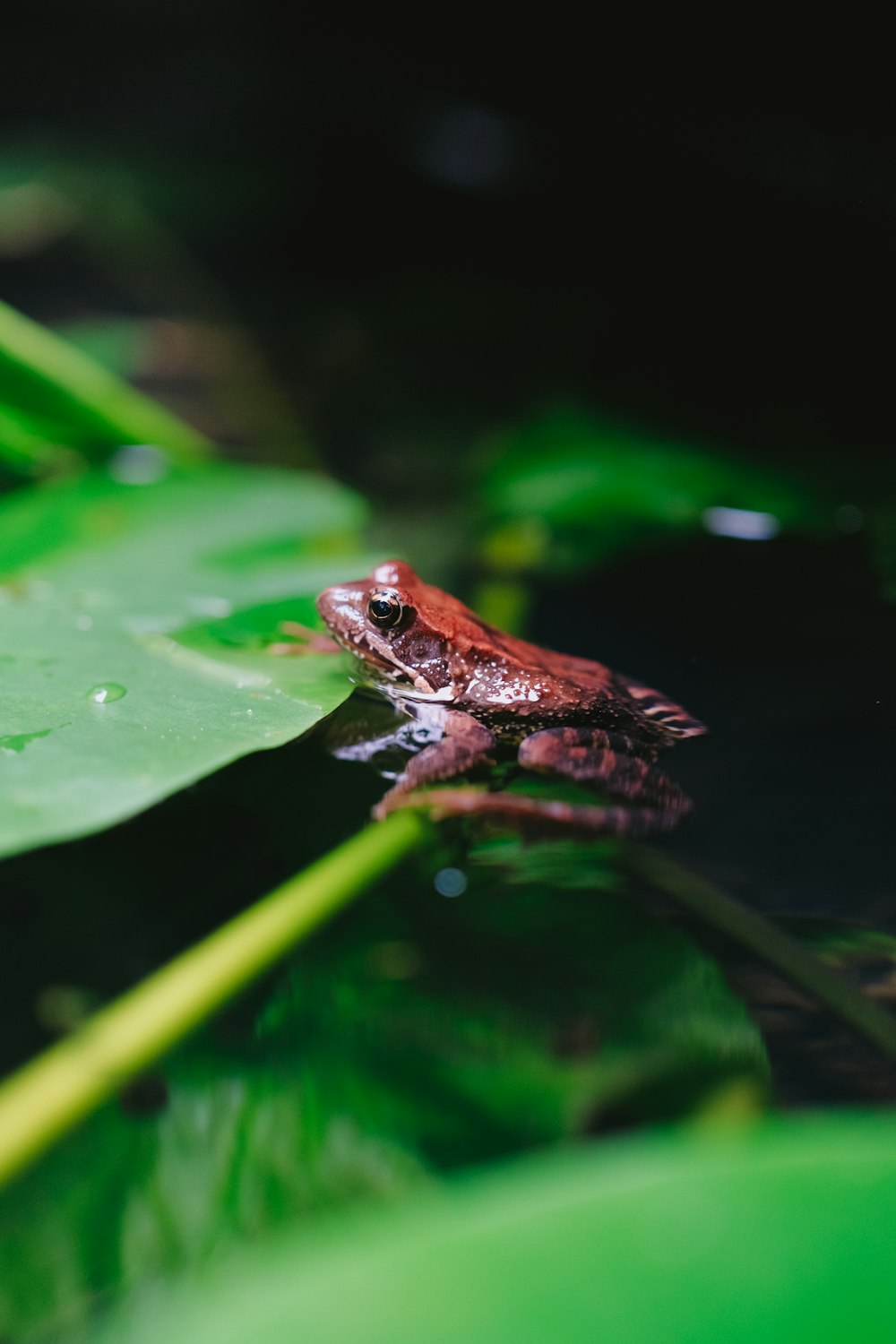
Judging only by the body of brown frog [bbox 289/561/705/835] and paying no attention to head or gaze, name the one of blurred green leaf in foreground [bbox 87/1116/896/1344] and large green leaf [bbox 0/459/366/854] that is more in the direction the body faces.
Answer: the large green leaf

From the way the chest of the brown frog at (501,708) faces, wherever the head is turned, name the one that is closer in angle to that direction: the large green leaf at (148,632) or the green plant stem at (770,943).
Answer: the large green leaf

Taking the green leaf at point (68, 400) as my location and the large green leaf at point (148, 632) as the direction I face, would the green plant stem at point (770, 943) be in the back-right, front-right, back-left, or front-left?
front-left

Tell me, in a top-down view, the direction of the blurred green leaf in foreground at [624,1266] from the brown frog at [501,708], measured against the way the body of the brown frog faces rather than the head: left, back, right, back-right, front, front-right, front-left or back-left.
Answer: left

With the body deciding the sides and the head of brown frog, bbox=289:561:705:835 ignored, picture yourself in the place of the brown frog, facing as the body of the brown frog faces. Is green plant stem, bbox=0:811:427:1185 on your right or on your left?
on your left

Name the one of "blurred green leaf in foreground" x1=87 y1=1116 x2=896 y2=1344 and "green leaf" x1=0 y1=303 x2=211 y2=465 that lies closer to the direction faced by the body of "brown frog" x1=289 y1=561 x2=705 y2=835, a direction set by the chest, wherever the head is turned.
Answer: the green leaf

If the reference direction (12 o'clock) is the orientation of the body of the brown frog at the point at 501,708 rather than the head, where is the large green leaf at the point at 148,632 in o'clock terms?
The large green leaf is roughly at 11 o'clock from the brown frog.

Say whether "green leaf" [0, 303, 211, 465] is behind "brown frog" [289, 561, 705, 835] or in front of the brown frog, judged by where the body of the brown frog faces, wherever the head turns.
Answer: in front

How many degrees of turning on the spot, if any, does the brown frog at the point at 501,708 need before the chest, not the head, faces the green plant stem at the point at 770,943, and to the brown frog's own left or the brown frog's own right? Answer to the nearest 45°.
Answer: approximately 135° to the brown frog's own left

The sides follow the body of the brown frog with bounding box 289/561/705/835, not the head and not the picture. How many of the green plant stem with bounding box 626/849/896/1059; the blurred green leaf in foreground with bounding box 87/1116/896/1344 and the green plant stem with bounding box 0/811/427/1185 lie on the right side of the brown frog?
0

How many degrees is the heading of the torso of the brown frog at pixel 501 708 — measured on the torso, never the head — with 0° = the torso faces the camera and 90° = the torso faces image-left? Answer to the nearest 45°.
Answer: approximately 90°

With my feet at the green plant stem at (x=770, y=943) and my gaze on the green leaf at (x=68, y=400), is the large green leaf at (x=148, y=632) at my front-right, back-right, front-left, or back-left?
front-left

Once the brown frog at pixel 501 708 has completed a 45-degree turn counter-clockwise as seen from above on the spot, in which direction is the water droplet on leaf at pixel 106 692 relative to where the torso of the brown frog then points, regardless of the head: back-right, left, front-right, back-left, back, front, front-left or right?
front

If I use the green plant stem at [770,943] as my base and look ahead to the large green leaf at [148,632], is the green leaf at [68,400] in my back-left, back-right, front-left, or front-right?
front-right

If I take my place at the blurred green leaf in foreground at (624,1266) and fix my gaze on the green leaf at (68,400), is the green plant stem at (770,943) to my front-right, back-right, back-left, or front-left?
front-right
